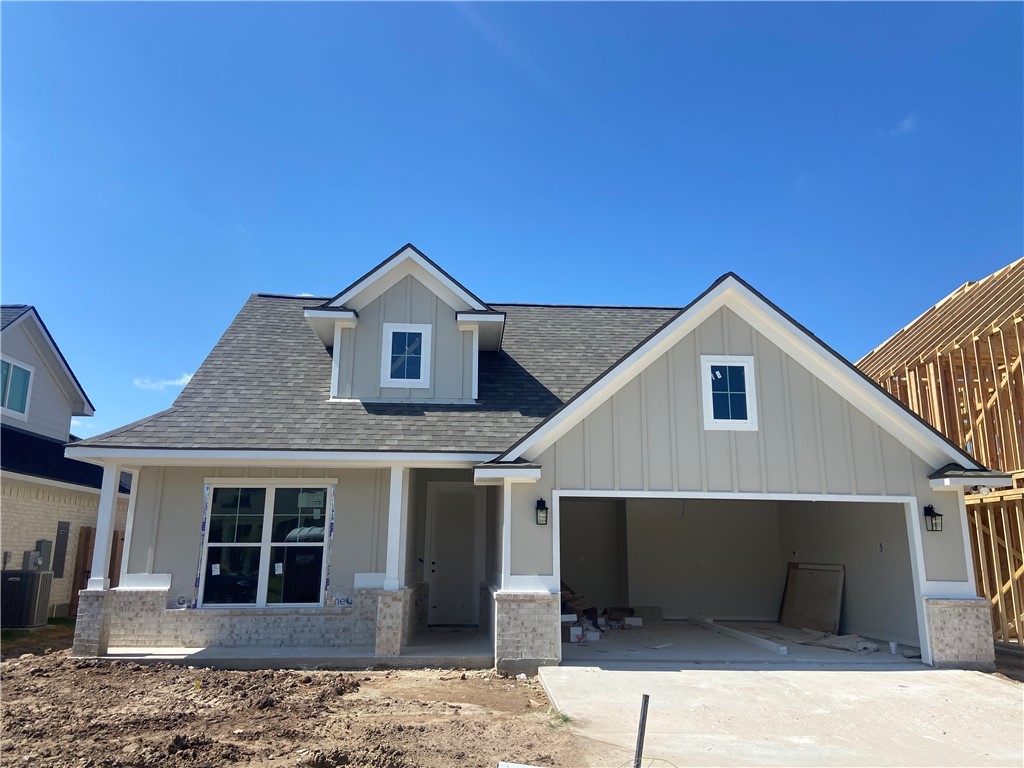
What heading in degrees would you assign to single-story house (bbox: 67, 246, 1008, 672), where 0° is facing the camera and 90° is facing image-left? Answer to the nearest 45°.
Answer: approximately 0°

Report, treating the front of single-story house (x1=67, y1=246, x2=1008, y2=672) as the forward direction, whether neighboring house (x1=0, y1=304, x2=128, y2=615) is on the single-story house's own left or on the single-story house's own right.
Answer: on the single-story house's own right

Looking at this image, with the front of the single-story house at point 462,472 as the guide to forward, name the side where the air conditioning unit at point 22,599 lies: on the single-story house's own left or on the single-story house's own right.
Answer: on the single-story house's own right
